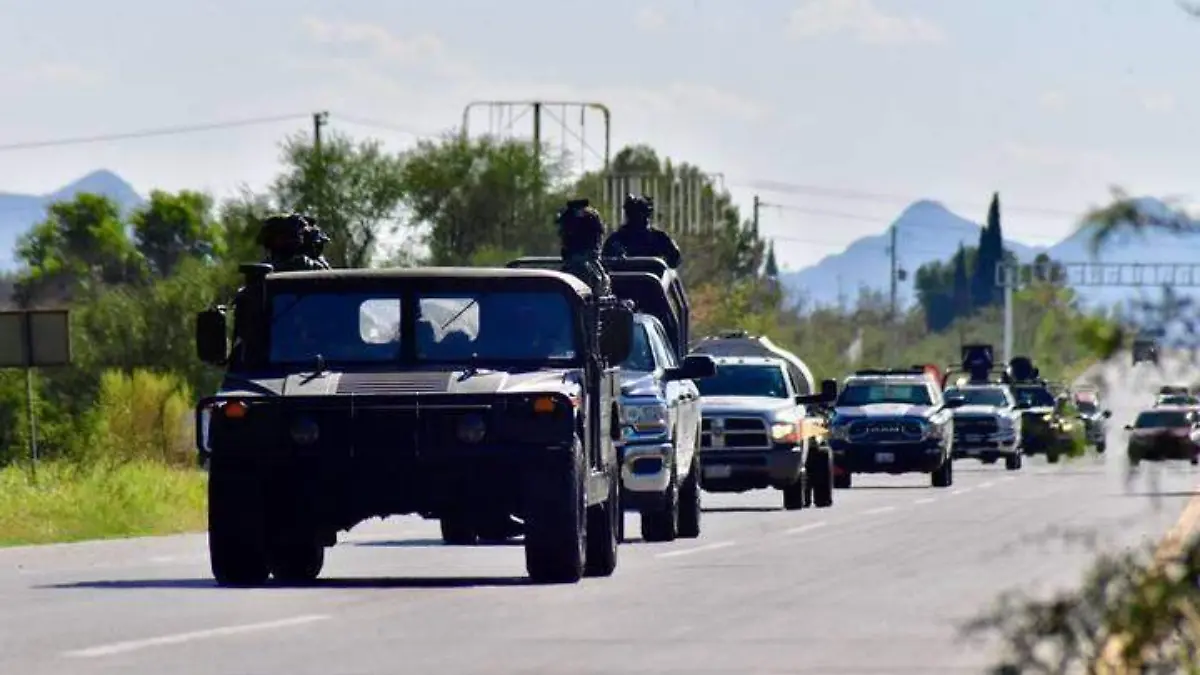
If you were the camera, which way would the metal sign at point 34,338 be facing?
facing away from the viewer

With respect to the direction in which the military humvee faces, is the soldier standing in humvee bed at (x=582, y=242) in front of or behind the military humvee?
behind

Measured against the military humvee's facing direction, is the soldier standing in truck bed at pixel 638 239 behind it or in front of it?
behind
